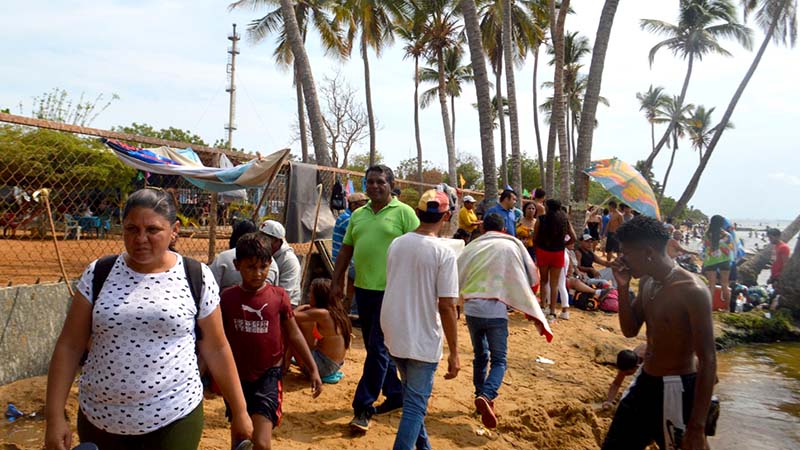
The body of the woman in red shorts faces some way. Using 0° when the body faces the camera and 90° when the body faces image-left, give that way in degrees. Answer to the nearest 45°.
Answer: approximately 180°

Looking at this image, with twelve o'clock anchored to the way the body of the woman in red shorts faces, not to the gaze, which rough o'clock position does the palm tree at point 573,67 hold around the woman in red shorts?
The palm tree is roughly at 12 o'clock from the woman in red shorts.

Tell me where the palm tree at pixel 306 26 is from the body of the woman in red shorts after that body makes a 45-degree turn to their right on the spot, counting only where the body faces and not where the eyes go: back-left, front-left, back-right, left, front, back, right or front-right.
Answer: left

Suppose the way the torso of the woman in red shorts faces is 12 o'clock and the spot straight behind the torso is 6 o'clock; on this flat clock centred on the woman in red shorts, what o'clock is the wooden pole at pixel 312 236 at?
The wooden pole is roughly at 8 o'clock from the woman in red shorts.

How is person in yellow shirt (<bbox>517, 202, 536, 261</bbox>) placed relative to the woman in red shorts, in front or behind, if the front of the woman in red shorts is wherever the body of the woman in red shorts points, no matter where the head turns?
in front

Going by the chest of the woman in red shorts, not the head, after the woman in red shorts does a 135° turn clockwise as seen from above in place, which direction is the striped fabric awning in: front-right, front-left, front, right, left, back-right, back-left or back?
right

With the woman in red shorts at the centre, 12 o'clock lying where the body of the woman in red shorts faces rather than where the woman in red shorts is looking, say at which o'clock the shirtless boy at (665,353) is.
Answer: The shirtless boy is roughly at 6 o'clock from the woman in red shorts.

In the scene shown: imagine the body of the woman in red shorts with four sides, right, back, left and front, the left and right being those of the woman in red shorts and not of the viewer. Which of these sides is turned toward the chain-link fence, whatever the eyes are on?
left

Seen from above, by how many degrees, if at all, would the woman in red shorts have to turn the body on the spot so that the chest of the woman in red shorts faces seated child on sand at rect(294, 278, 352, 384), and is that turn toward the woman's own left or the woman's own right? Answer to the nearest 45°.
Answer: approximately 135° to the woman's own left

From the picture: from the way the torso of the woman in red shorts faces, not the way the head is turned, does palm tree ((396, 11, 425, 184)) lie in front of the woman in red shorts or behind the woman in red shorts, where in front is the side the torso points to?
in front

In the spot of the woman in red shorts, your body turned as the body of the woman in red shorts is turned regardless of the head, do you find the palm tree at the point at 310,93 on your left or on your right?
on your left

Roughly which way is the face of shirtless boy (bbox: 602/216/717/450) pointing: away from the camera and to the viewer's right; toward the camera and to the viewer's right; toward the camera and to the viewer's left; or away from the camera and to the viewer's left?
toward the camera and to the viewer's left

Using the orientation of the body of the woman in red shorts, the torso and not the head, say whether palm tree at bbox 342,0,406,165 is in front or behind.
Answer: in front

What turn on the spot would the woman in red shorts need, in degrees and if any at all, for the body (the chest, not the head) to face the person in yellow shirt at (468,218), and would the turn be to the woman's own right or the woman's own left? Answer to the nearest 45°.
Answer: approximately 45° to the woman's own left

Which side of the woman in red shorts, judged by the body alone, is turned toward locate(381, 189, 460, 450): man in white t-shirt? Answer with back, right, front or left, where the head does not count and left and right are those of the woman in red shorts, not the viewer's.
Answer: back

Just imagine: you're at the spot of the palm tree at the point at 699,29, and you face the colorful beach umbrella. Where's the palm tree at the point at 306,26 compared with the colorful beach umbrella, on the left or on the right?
right
